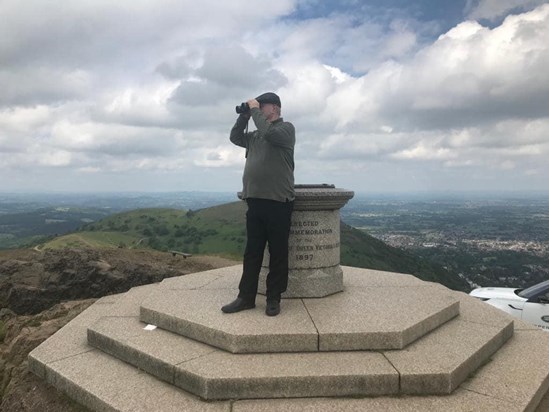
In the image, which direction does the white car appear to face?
to the viewer's left

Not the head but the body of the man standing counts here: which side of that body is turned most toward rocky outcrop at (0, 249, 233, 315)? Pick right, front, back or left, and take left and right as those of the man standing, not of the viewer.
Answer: right

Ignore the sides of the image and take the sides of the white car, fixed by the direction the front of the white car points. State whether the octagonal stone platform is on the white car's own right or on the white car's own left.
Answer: on the white car's own left

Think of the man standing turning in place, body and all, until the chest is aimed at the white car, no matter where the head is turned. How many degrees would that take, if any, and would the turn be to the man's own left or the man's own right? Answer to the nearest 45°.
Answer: approximately 180°

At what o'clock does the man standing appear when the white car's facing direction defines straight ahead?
The man standing is roughly at 10 o'clock from the white car.

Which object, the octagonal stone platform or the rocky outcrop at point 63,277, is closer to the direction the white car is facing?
the rocky outcrop

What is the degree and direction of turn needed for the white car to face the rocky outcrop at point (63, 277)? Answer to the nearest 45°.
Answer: approximately 45° to its left

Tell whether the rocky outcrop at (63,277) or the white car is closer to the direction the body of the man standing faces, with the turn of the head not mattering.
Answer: the rocky outcrop
